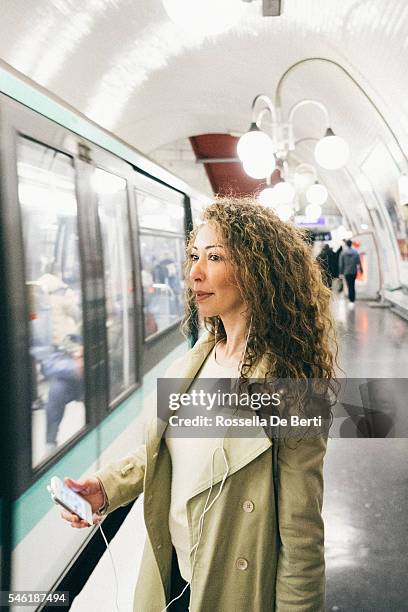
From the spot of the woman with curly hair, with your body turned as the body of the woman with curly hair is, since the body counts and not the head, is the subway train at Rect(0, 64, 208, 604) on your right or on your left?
on your right

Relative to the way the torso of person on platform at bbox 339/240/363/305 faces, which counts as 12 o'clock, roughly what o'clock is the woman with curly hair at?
The woman with curly hair is roughly at 6 o'clock from the person on platform.

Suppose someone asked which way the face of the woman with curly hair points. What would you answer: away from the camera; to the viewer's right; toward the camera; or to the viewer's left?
to the viewer's left

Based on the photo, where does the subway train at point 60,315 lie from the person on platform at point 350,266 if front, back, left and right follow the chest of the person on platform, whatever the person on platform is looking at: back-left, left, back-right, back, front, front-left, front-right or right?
back

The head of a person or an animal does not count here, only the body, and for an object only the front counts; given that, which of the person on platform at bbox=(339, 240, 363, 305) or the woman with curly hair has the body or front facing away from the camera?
the person on platform

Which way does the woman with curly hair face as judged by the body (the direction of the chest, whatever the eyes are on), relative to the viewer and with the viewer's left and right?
facing the viewer and to the left of the viewer

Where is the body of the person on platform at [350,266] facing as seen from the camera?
away from the camera
